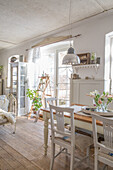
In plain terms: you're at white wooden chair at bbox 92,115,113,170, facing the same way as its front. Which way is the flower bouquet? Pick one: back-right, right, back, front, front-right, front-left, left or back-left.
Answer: front-left

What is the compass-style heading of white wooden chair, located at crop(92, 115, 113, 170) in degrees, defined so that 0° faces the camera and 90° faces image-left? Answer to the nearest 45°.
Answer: approximately 225°

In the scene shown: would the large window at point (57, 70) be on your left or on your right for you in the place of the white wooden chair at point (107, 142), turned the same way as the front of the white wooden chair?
on your left

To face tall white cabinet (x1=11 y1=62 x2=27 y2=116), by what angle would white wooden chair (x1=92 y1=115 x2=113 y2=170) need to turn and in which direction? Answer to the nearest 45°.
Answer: approximately 90° to its left
